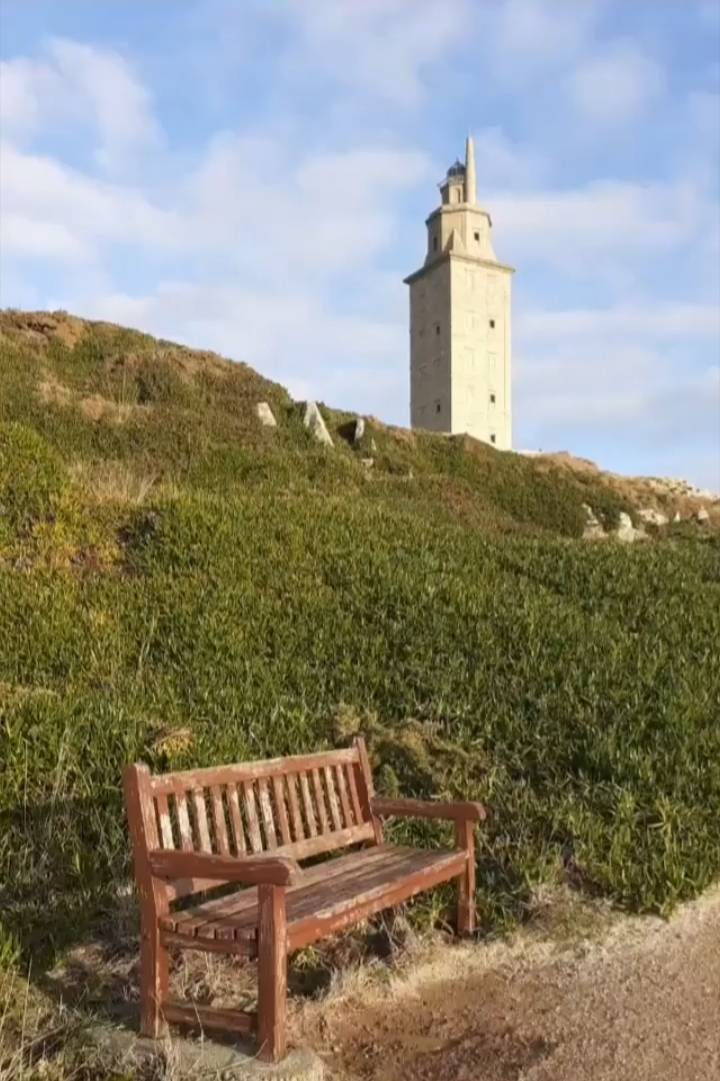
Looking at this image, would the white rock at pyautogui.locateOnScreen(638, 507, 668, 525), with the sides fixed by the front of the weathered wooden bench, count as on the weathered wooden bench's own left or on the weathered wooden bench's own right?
on the weathered wooden bench's own left

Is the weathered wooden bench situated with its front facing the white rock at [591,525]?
no

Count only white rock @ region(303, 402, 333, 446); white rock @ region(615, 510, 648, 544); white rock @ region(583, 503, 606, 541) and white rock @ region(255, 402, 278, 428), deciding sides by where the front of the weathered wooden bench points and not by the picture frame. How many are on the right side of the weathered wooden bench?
0

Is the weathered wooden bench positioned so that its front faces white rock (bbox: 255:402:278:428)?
no

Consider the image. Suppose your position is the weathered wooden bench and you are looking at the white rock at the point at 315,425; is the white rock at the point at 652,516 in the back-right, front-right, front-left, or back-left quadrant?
front-right

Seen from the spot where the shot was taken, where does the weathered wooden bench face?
facing the viewer and to the right of the viewer

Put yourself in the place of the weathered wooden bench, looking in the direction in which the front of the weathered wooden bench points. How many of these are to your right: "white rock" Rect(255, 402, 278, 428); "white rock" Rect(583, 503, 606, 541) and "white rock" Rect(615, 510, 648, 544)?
0

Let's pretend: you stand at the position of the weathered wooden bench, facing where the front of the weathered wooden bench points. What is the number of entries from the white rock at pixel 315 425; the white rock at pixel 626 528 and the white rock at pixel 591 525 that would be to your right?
0

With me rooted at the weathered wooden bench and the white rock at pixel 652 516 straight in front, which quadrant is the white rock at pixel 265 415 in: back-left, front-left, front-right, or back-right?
front-left

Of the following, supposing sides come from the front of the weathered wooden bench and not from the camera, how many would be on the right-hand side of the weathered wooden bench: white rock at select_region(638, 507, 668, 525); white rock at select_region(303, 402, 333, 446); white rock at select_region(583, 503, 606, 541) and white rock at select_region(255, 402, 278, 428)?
0

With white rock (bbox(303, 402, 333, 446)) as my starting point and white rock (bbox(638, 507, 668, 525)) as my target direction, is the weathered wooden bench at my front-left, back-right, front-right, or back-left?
back-right

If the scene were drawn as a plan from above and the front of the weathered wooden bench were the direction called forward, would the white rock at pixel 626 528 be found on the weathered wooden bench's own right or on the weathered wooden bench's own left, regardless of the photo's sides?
on the weathered wooden bench's own left

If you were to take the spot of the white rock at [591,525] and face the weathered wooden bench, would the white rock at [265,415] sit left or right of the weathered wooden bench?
right

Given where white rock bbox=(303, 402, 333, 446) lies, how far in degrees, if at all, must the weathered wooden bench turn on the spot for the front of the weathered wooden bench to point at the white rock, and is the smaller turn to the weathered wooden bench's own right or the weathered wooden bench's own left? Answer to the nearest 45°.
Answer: approximately 135° to the weathered wooden bench's own left
